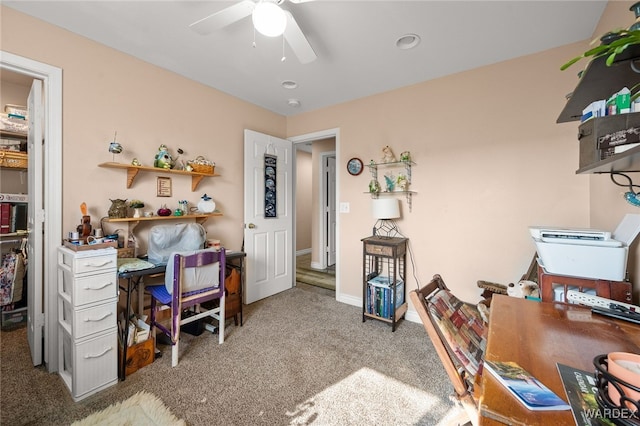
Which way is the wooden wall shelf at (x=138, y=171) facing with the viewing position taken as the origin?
facing the viewer and to the right of the viewer

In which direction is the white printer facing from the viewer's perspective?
to the viewer's left

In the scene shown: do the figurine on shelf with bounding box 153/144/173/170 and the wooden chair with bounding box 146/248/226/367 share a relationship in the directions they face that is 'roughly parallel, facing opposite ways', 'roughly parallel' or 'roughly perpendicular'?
roughly parallel, facing opposite ways

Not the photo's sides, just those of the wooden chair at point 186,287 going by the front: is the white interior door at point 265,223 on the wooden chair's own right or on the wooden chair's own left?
on the wooden chair's own right

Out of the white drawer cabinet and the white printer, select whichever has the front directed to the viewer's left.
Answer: the white printer

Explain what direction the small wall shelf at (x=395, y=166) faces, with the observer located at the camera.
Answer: facing the viewer and to the left of the viewer

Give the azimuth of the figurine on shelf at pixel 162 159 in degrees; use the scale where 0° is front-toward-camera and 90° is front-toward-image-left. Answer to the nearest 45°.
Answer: approximately 315°

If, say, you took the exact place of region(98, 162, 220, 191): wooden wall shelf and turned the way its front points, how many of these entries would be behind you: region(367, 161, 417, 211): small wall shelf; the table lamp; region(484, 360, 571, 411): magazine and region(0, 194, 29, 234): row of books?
1

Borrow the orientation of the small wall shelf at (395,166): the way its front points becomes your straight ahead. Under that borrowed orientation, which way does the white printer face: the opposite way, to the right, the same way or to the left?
to the right

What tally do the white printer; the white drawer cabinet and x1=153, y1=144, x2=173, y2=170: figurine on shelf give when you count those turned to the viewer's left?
1

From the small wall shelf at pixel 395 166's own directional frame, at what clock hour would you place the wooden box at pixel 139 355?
The wooden box is roughly at 12 o'clock from the small wall shelf.

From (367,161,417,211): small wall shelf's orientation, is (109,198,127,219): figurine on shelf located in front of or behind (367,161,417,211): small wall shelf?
in front

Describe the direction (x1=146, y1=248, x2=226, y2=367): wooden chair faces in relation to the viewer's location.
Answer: facing away from the viewer and to the left of the viewer

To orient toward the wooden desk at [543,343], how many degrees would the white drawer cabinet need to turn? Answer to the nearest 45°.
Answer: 0° — it already faces it
